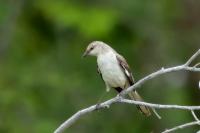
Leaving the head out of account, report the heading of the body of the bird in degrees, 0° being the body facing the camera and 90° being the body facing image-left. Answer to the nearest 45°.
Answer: approximately 45°
